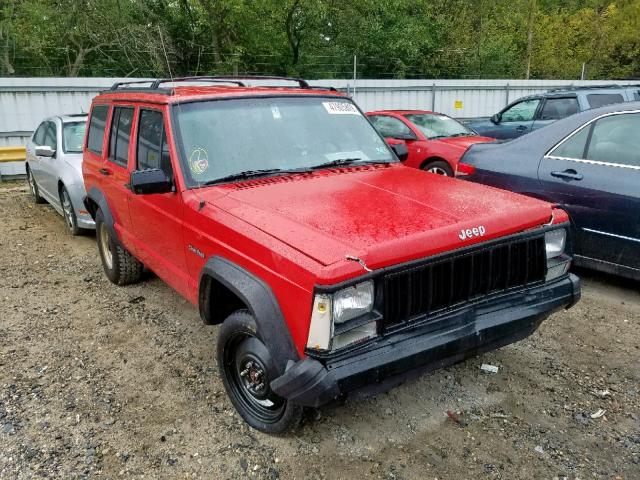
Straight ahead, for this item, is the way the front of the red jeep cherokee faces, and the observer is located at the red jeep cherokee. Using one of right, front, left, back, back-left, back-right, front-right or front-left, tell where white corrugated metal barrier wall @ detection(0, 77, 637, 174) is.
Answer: back-left

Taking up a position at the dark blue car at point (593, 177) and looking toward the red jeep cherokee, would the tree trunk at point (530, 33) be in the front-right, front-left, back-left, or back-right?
back-right

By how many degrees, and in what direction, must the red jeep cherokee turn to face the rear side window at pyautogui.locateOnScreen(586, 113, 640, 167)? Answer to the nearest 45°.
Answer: approximately 90° to its left

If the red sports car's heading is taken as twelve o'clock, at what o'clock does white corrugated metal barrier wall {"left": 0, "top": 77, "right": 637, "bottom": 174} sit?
The white corrugated metal barrier wall is roughly at 7 o'clock from the red sports car.

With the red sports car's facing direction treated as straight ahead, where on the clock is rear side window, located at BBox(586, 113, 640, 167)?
The rear side window is roughly at 1 o'clock from the red sports car.

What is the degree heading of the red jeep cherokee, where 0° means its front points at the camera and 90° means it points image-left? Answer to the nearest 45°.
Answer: approximately 315°

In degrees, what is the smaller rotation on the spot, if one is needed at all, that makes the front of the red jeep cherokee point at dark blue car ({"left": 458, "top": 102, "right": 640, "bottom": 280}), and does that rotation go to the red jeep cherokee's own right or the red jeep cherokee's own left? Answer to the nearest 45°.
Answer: approximately 90° to the red jeep cherokee's own left

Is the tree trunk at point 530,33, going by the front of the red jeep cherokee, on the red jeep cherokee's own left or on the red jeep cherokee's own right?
on the red jeep cherokee's own left

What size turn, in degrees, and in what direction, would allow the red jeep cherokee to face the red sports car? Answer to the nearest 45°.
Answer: approximately 135° to its left

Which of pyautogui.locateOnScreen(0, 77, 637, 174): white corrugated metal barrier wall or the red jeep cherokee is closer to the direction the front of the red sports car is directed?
the red jeep cherokee

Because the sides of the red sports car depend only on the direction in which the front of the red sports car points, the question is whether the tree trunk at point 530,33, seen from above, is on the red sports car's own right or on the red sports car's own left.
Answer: on the red sports car's own left
